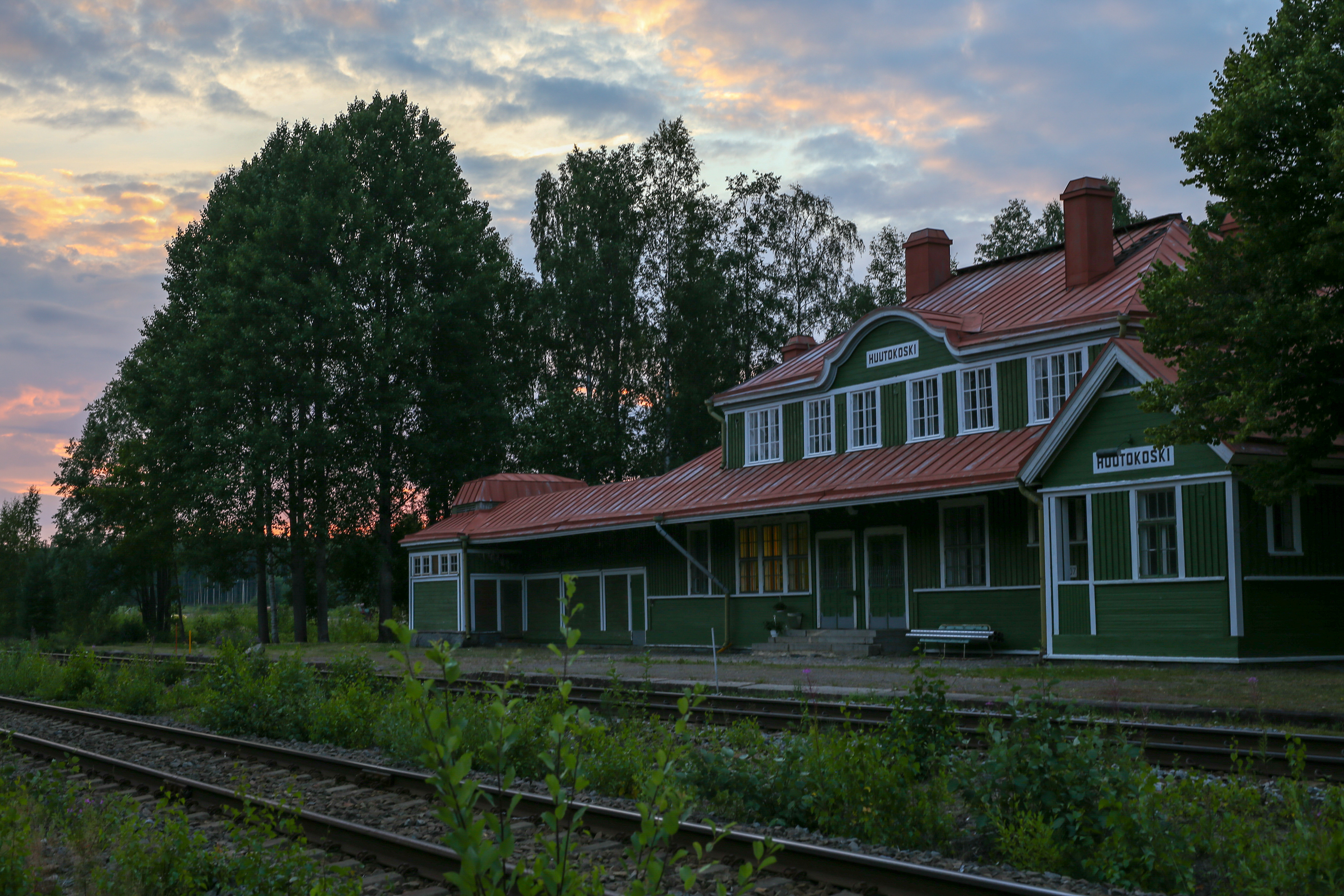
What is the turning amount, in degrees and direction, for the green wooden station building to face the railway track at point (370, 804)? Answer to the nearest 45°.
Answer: approximately 45° to its left

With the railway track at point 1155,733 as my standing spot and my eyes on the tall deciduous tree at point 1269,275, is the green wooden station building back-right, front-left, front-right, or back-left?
front-left

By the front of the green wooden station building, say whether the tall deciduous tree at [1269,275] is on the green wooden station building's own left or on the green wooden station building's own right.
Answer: on the green wooden station building's own left

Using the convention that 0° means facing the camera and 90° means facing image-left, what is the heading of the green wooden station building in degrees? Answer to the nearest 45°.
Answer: approximately 45°

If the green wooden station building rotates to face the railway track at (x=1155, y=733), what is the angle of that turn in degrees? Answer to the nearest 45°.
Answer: approximately 45° to its left
